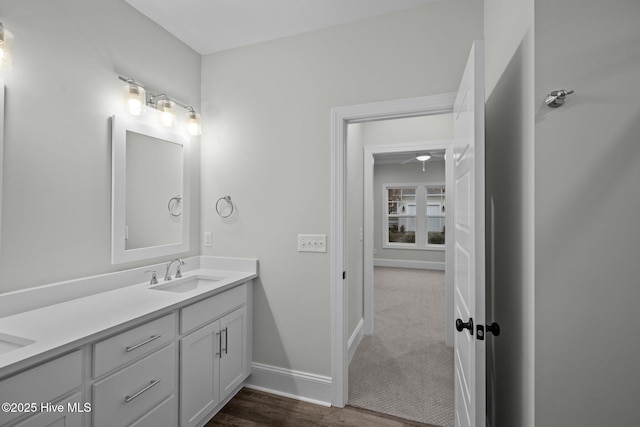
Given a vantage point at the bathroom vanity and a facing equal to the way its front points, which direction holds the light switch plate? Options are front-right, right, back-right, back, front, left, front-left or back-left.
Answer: front-left

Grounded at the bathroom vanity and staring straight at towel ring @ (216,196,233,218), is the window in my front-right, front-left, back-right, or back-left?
front-right

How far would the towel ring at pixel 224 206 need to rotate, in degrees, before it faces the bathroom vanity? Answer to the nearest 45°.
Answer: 0° — it already faces it

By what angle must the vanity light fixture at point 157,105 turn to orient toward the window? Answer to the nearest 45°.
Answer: approximately 90° to its left

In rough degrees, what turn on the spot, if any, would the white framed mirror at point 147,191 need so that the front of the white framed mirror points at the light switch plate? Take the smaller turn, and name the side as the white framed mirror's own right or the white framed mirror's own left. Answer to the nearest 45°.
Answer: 0° — it already faces it

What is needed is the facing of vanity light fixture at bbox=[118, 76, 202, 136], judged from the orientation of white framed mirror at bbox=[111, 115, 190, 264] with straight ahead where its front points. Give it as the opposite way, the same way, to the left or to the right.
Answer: the same way

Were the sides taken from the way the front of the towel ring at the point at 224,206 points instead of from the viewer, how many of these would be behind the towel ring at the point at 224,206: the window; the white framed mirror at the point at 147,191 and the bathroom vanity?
1

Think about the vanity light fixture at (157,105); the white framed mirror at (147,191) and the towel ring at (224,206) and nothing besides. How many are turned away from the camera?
0

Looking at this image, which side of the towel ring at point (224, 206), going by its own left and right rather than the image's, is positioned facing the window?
back

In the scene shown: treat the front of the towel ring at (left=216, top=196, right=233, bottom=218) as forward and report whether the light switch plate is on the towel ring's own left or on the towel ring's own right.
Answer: on the towel ring's own left

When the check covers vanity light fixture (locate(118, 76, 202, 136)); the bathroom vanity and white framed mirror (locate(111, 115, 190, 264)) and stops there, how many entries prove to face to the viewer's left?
0

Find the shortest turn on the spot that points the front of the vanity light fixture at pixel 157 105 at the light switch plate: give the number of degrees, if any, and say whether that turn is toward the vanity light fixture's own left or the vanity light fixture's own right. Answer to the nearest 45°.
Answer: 0° — it already faces it

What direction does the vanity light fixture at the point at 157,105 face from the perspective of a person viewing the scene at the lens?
facing the viewer and to the right of the viewer

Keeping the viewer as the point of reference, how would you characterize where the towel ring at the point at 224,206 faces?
facing the viewer and to the left of the viewer

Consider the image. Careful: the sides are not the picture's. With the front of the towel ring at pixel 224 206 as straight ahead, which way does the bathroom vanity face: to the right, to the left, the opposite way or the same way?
to the left
